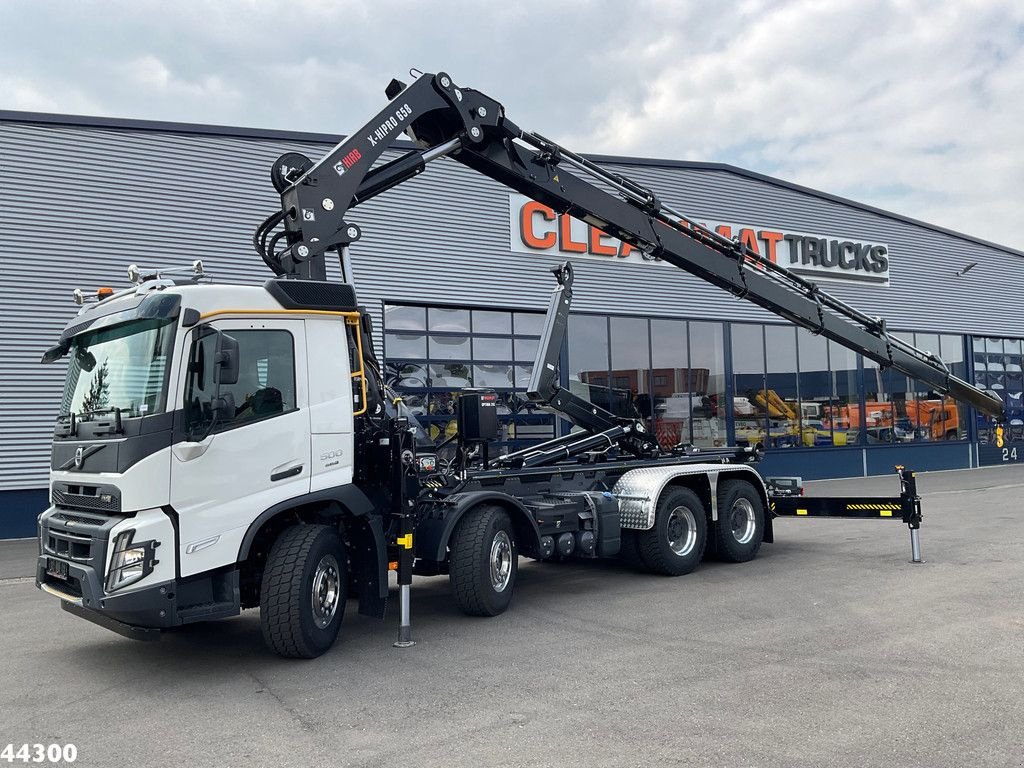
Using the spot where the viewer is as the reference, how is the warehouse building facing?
facing the viewer and to the right of the viewer

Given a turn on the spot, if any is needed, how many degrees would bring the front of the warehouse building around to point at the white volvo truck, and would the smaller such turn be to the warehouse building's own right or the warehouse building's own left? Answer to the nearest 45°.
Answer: approximately 45° to the warehouse building's own right

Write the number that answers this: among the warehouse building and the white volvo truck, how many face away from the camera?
0
